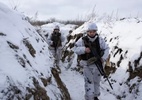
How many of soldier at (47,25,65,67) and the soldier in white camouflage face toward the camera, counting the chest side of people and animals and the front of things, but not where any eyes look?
2

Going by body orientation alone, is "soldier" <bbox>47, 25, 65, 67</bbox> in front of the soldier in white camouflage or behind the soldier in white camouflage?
behind

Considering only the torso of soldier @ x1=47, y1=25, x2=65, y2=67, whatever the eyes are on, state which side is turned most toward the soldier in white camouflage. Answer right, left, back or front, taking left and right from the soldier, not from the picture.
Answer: front

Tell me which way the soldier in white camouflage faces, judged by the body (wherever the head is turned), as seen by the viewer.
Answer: toward the camera

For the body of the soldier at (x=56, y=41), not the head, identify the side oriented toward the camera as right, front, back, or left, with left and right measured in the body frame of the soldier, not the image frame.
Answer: front
